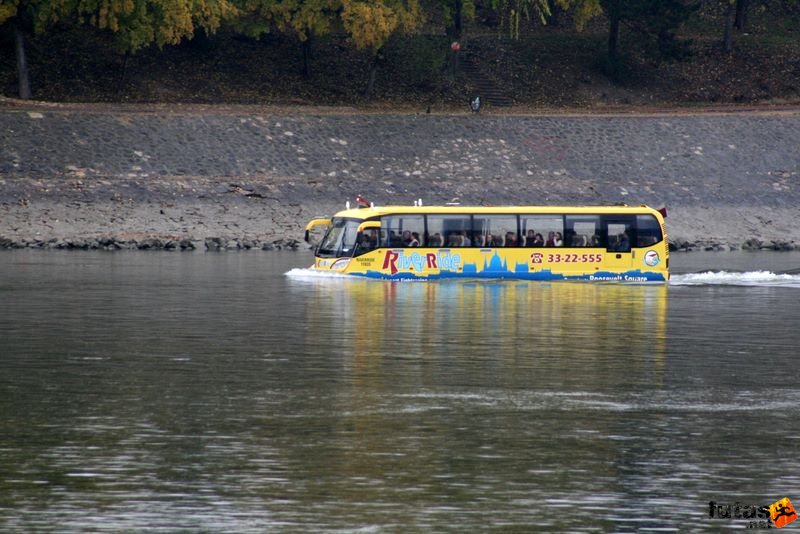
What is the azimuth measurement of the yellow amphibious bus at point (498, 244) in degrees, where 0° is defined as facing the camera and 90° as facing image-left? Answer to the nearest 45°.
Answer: approximately 90°
